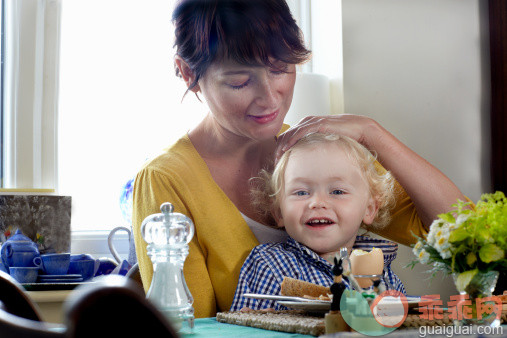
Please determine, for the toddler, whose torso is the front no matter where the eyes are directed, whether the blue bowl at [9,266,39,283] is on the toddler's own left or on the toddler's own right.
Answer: on the toddler's own right

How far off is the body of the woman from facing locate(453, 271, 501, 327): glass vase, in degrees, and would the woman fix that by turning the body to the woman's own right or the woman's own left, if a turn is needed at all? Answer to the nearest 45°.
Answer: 0° — they already face it

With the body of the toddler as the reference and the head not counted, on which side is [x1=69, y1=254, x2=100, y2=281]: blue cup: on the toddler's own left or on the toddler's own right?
on the toddler's own right

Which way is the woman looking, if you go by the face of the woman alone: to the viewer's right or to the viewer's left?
to the viewer's right

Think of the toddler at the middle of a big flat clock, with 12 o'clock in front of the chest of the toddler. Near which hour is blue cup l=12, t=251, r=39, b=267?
The blue cup is roughly at 4 o'clock from the toddler.

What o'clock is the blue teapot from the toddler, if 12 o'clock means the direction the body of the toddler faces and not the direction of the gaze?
The blue teapot is roughly at 4 o'clock from the toddler.

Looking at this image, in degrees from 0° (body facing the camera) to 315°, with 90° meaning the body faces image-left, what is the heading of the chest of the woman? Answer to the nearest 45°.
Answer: approximately 315°

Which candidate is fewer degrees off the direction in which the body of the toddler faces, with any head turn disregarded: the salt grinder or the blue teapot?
the salt grinder
